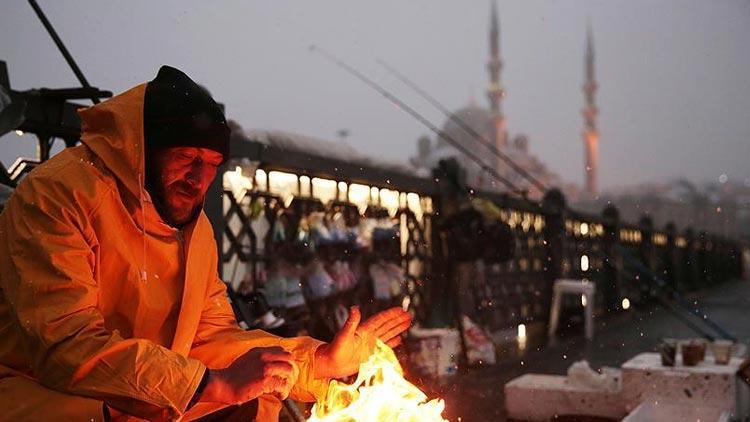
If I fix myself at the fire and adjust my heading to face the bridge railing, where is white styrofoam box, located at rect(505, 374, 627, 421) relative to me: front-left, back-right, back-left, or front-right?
front-right

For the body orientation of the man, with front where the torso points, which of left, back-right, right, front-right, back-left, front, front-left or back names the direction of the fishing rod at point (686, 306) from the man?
left

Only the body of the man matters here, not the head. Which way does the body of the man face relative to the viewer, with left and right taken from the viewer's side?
facing the viewer and to the right of the viewer

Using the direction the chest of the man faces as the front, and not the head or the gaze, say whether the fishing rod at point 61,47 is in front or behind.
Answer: behind

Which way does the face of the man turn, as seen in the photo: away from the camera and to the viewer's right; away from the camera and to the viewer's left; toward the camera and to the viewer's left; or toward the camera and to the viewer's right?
toward the camera and to the viewer's right

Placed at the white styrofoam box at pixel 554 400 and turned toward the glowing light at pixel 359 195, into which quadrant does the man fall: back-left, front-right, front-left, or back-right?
back-left

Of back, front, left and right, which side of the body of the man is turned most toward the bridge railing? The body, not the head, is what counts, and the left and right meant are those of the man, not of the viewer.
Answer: left

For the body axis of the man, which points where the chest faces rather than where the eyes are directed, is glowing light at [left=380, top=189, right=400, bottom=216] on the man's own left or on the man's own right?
on the man's own left

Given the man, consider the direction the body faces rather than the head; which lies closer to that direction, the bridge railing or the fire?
the fire

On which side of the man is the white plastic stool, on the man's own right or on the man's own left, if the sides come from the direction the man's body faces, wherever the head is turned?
on the man's own left
